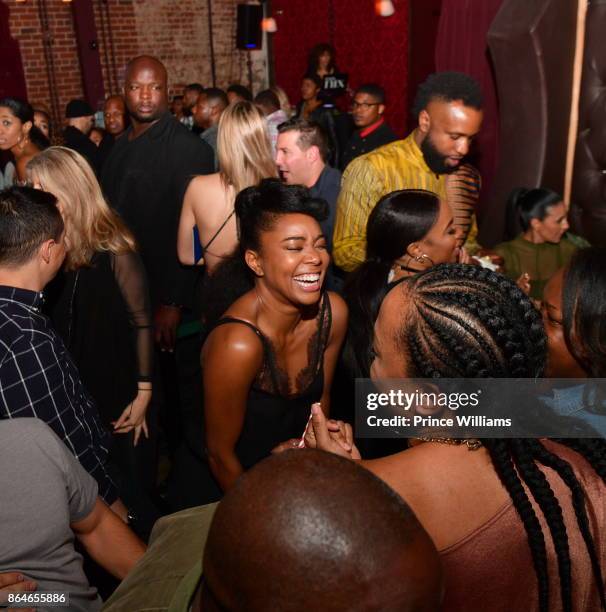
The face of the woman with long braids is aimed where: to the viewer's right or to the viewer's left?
to the viewer's left

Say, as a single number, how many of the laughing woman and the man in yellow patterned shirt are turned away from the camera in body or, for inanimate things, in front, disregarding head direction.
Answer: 0

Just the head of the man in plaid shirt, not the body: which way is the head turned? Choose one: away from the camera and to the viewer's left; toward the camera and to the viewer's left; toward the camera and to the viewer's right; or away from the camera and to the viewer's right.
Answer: away from the camera and to the viewer's right

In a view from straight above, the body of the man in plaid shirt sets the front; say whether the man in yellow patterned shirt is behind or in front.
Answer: in front

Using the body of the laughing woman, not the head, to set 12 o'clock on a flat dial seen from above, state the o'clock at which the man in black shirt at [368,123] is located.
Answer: The man in black shirt is roughly at 8 o'clock from the laughing woman.

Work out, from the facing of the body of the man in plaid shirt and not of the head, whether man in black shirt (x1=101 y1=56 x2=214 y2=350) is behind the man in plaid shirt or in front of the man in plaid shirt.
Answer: in front

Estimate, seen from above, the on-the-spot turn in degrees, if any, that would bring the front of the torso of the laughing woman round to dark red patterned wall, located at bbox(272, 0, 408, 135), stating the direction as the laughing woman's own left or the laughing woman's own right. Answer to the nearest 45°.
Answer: approximately 135° to the laughing woman's own left

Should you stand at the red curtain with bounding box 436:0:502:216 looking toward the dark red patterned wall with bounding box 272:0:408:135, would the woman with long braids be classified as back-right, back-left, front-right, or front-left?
back-left

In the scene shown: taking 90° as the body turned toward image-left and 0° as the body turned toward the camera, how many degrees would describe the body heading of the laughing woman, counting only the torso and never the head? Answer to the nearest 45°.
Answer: approximately 315°

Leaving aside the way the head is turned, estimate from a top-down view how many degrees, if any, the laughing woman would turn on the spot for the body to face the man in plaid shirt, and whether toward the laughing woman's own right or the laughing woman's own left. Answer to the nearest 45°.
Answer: approximately 135° to the laughing woman's own right

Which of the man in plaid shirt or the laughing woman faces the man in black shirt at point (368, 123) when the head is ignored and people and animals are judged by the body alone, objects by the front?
the man in plaid shirt

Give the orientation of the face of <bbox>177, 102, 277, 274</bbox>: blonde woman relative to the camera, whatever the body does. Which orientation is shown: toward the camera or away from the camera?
away from the camera

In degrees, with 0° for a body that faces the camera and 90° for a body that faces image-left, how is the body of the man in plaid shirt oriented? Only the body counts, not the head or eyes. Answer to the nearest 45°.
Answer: approximately 225°
